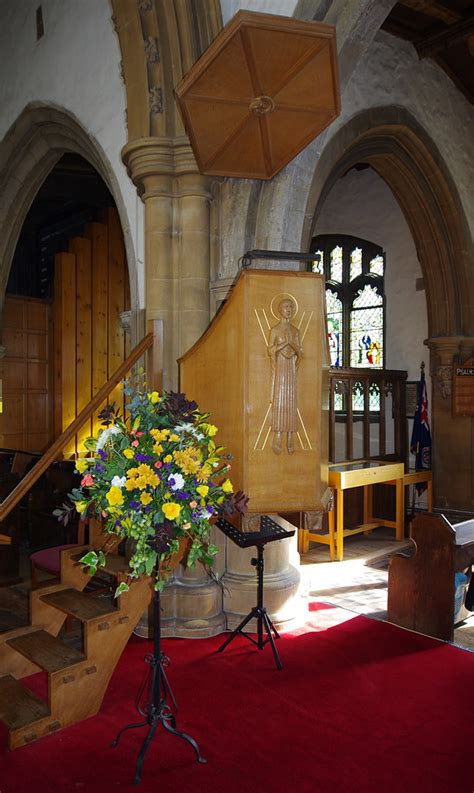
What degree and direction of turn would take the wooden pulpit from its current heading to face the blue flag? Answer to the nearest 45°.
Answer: approximately 135° to its left

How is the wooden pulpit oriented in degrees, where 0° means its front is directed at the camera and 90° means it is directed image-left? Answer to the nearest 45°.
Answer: approximately 315°

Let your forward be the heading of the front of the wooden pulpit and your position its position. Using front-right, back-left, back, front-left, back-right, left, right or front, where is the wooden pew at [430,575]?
left

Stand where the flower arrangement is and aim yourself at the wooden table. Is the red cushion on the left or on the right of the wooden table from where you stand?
left

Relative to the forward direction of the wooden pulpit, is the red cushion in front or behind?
behind
